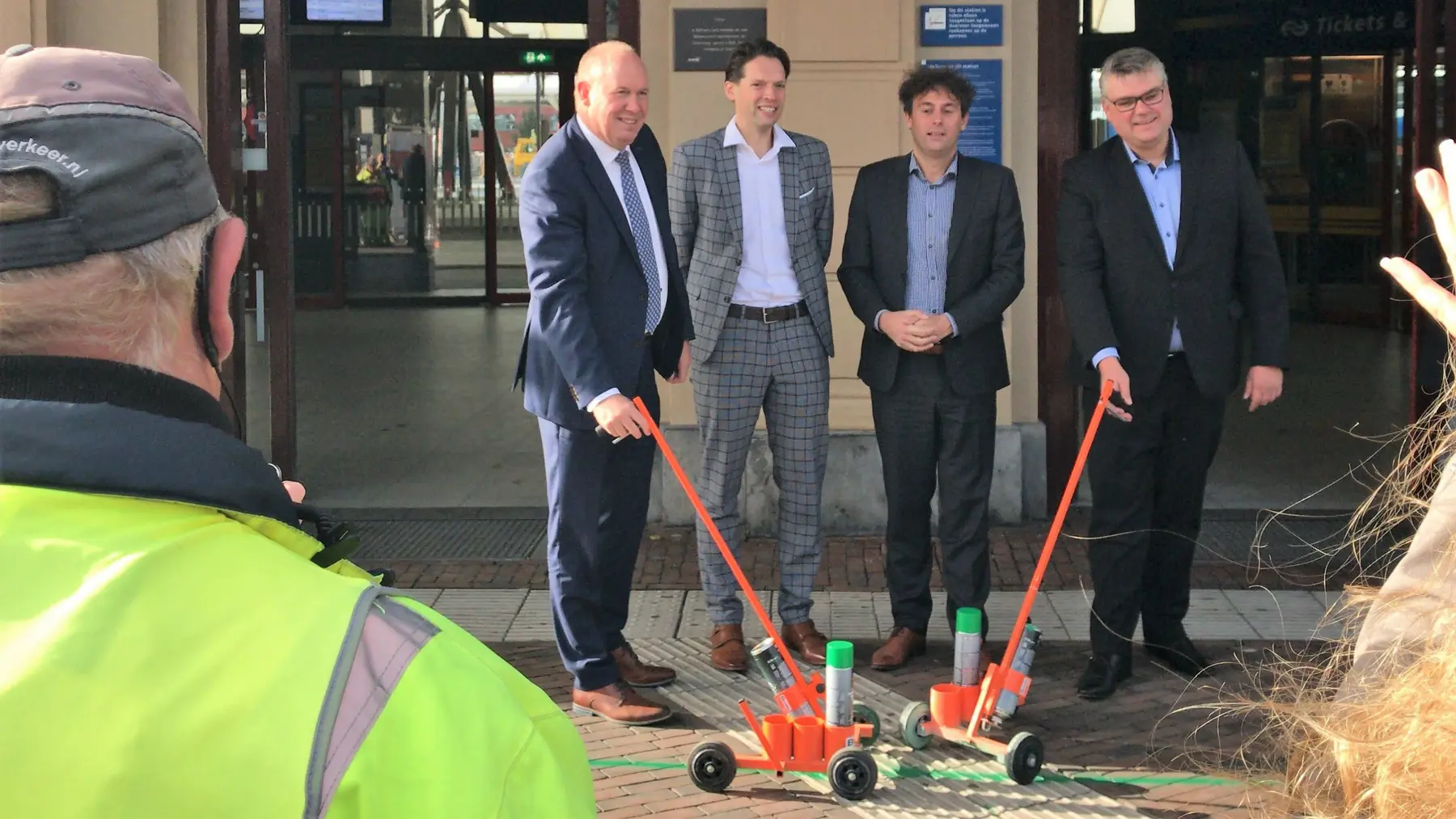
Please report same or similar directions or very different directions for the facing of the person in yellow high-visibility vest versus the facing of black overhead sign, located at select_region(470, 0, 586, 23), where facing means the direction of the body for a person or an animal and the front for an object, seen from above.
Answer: very different directions

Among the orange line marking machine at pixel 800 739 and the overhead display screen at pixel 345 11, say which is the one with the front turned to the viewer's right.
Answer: the orange line marking machine

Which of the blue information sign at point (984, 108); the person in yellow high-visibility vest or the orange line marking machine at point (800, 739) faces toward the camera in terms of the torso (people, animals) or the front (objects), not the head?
the blue information sign

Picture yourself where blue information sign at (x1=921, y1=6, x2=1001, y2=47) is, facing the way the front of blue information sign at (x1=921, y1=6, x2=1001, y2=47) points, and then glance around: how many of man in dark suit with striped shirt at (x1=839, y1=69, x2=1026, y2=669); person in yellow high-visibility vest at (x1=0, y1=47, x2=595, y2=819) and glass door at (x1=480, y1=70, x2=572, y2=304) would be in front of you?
2

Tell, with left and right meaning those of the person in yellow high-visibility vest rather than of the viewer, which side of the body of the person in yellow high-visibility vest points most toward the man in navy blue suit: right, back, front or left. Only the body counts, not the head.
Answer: front

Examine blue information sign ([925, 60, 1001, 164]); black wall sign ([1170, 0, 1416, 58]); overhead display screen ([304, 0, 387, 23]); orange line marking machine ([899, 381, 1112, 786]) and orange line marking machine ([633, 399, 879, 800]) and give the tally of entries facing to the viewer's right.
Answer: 1

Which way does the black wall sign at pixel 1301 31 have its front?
toward the camera

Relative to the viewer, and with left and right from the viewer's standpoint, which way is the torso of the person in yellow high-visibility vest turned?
facing away from the viewer

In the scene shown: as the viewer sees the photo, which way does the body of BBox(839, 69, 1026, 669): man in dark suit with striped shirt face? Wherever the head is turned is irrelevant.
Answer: toward the camera

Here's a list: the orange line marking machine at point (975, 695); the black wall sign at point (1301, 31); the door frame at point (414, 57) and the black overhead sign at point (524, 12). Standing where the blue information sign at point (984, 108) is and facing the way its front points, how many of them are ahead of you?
1

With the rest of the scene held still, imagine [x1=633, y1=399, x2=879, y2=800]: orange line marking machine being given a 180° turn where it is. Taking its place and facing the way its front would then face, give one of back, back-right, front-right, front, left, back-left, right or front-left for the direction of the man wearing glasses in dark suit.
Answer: back-right
